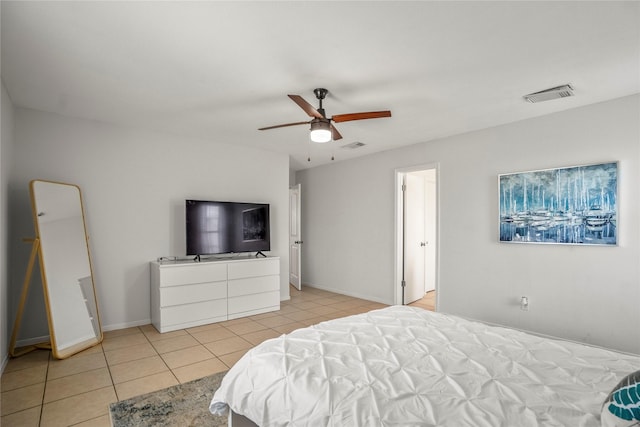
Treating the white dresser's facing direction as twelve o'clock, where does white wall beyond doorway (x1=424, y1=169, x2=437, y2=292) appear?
The white wall beyond doorway is roughly at 10 o'clock from the white dresser.

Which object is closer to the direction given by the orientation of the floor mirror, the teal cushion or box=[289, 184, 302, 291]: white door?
the teal cushion

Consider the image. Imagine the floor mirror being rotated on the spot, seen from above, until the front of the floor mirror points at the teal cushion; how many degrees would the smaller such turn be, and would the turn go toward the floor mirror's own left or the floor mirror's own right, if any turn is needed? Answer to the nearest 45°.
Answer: approximately 45° to the floor mirror's own right

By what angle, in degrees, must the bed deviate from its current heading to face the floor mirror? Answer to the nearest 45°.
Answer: approximately 45° to its left

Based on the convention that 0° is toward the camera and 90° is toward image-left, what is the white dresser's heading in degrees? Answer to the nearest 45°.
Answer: approximately 315°

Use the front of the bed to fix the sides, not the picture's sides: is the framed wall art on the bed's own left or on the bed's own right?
on the bed's own right

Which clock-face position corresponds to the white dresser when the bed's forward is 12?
The white dresser is roughly at 12 o'clock from the bed.

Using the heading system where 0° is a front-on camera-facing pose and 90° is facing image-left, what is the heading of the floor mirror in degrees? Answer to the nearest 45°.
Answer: approximately 315°

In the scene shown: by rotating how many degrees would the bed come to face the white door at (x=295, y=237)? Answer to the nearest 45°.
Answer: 0° — it already faces it
